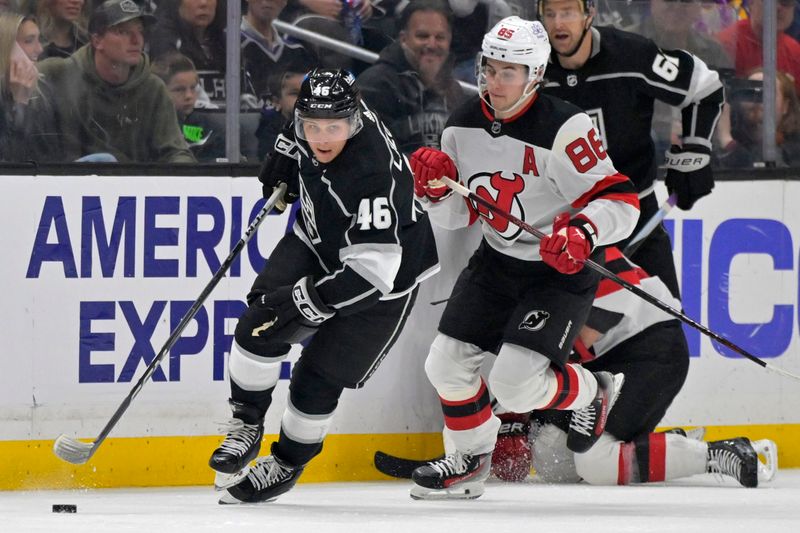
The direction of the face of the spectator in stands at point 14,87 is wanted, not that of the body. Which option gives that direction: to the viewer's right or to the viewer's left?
to the viewer's right

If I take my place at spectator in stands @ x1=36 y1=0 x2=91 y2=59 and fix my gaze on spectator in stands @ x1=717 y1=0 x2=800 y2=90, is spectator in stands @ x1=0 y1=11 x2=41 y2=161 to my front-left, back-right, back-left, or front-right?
back-right

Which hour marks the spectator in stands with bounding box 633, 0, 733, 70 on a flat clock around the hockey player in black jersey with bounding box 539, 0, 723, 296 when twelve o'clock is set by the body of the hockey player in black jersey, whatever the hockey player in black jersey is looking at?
The spectator in stands is roughly at 5 o'clock from the hockey player in black jersey.

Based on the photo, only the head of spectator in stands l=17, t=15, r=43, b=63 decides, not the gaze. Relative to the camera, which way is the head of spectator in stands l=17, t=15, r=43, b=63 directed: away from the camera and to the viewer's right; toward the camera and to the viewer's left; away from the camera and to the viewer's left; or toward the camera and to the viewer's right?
toward the camera and to the viewer's right

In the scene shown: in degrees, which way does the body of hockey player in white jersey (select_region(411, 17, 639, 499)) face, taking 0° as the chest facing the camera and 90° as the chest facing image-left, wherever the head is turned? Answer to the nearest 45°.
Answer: approximately 45°

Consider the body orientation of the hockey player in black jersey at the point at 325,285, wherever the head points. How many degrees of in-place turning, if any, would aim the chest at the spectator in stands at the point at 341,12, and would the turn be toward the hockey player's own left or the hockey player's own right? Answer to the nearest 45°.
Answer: approximately 135° to the hockey player's own right

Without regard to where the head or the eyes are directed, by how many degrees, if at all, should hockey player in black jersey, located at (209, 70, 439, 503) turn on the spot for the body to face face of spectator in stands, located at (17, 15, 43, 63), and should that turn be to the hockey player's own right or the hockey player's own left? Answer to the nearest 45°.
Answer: approximately 90° to the hockey player's own right

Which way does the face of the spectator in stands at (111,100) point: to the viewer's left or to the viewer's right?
to the viewer's right

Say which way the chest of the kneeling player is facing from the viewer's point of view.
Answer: to the viewer's left

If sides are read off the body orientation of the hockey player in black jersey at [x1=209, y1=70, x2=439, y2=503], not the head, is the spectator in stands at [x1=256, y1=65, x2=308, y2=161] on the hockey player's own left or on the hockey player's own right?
on the hockey player's own right
